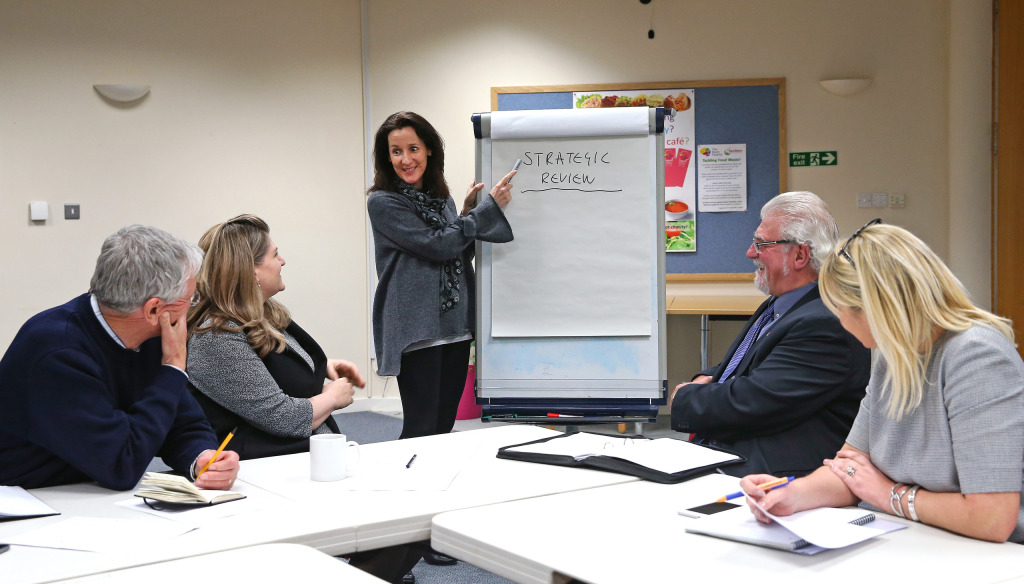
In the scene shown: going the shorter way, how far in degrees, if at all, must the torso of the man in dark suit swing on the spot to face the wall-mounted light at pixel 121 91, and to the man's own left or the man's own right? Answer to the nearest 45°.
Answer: approximately 45° to the man's own right

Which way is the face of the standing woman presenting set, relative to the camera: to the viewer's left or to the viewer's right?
to the viewer's left

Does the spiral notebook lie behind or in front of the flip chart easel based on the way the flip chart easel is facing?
in front

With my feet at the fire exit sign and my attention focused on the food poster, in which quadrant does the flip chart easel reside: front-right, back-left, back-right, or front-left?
front-left

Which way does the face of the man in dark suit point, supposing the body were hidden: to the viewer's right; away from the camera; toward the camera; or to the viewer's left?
to the viewer's left

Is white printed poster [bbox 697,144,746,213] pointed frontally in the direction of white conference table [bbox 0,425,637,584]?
yes

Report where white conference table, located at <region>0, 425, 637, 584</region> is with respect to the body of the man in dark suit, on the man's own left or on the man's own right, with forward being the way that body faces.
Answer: on the man's own left

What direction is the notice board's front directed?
toward the camera

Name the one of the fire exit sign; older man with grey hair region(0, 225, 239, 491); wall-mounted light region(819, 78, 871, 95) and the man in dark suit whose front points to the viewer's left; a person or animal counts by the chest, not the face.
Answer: the man in dark suit

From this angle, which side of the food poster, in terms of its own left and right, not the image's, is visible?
front

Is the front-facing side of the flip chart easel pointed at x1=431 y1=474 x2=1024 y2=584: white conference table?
yes

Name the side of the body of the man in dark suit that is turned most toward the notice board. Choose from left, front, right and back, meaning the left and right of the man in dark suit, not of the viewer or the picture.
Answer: right

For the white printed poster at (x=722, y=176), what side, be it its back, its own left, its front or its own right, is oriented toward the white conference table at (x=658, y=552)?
front

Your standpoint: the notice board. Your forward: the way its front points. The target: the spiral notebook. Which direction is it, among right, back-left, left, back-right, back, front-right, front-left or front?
front

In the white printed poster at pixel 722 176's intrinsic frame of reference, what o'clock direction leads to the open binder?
The open binder is roughly at 12 o'clock from the white printed poster.

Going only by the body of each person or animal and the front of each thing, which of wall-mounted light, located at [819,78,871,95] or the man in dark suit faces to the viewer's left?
the man in dark suit

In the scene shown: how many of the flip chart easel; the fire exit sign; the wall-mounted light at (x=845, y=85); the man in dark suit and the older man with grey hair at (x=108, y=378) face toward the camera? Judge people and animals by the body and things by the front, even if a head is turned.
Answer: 3

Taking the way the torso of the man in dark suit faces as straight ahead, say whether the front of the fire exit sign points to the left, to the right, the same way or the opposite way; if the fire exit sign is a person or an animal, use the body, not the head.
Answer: to the left
